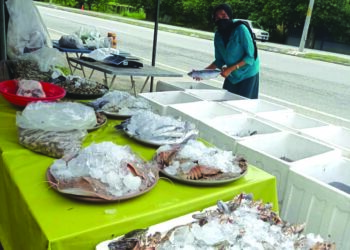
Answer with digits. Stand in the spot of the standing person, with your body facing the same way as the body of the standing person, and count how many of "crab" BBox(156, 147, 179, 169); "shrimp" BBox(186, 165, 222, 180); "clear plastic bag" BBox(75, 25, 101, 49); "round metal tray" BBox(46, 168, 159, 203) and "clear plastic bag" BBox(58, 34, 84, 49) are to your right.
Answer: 2

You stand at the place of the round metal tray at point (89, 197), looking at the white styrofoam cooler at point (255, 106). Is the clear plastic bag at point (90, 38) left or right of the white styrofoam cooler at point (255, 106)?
left

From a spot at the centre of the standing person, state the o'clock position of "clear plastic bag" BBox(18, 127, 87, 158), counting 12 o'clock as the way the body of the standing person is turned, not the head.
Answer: The clear plastic bag is roughly at 11 o'clock from the standing person.

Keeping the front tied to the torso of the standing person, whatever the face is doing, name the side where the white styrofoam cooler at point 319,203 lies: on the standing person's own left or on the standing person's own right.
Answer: on the standing person's own left

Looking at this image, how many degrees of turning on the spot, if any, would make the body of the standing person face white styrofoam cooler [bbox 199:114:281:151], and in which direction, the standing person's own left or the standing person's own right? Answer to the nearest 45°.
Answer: approximately 45° to the standing person's own left

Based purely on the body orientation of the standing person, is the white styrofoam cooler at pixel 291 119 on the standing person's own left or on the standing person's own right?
on the standing person's own left

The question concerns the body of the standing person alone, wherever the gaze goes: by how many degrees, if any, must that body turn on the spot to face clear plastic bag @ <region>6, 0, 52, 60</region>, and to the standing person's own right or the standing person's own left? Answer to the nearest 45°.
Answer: approximately 45° to the standing person's own right

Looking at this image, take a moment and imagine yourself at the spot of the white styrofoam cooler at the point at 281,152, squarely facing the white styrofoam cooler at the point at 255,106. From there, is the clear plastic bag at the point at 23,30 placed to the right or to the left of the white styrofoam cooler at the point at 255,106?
left

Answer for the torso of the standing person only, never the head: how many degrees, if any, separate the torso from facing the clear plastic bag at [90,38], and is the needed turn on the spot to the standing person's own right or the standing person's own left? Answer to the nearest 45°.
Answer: approximately 90° to the standing person's own right

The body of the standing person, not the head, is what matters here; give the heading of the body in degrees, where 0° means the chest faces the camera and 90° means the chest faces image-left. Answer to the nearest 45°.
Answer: approximately 45°

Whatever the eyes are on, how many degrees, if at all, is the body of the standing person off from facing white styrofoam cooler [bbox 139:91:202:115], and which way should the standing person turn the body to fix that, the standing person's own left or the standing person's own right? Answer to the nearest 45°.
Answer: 0° — they already face it

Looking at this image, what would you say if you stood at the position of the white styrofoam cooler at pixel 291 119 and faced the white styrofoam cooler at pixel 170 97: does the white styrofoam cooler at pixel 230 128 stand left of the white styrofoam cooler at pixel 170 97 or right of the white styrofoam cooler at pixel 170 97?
left
